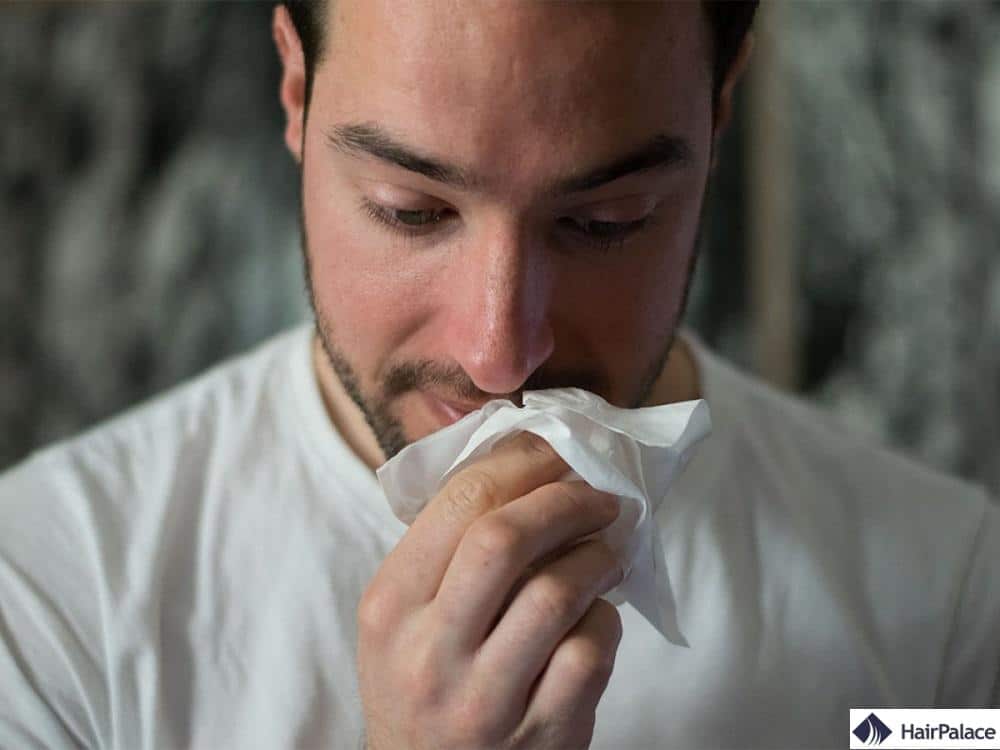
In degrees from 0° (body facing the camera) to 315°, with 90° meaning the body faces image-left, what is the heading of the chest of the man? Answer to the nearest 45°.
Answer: approximately 0°
